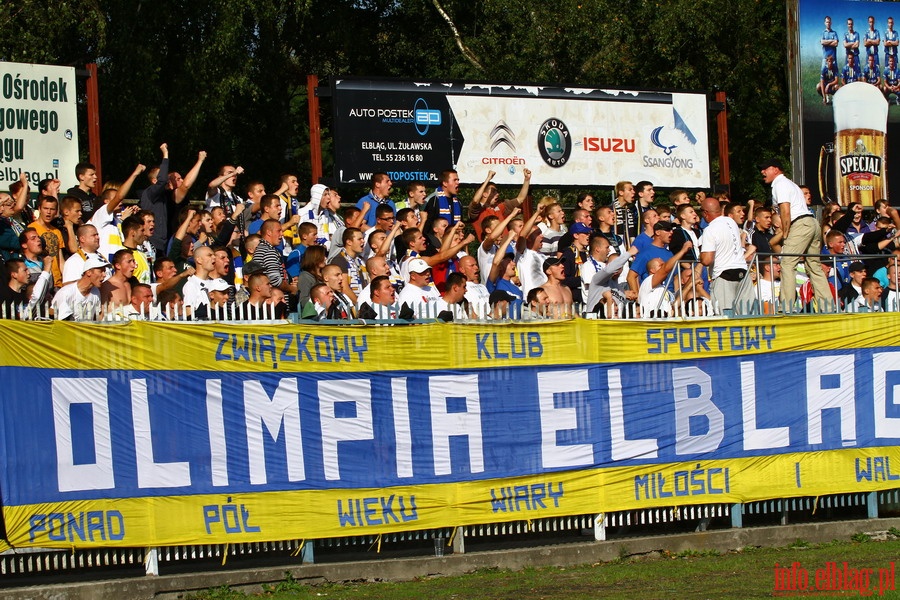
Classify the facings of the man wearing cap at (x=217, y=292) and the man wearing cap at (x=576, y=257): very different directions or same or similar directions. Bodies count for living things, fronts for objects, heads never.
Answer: same or similar directions

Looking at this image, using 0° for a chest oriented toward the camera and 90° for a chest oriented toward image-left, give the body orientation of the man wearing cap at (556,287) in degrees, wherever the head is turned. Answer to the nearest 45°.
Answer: approximately 315°

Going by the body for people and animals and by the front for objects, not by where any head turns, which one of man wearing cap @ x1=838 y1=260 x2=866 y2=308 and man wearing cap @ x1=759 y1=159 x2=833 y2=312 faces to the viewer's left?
man wearing cap @ x1=759 y1=159 x2=833 y2=312

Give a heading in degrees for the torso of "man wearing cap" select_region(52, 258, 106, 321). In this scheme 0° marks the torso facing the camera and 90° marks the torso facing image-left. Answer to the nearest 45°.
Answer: approximately 315°

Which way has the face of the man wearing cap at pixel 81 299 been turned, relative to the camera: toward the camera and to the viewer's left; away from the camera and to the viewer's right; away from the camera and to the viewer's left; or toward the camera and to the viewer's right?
toward the camera and to the viewer's right

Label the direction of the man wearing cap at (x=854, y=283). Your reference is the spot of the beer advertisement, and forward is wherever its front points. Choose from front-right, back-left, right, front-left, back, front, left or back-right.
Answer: front

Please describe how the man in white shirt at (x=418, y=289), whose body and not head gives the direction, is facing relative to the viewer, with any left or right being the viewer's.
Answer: facing the viewer and to the right of the viewer

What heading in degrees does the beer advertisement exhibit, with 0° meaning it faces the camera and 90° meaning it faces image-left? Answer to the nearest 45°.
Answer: approximately 0°

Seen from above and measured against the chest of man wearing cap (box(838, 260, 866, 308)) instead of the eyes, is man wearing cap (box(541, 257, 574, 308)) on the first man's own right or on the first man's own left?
on the first man's own right

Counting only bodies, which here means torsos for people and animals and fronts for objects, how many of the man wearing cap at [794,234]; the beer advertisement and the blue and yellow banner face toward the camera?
2

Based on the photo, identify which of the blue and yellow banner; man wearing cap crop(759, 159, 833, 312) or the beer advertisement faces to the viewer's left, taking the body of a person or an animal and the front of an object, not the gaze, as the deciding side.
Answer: the man wearing cap

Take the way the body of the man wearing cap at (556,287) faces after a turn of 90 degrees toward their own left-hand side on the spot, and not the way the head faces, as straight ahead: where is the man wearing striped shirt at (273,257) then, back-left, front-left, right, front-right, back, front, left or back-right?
back-left

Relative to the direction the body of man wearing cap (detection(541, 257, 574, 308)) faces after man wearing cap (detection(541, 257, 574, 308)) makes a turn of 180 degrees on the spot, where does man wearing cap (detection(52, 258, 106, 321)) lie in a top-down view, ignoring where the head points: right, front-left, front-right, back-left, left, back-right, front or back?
left

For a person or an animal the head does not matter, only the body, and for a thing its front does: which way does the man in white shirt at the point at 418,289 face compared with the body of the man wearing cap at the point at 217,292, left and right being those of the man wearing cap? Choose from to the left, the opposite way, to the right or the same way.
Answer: the same way

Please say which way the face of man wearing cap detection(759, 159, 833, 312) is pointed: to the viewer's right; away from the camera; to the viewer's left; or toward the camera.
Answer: to the viewer's left

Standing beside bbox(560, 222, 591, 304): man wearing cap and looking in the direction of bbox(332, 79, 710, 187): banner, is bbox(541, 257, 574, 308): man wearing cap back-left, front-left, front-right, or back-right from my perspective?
back-left

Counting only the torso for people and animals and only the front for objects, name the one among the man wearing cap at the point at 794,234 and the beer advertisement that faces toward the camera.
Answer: the beer advertisement

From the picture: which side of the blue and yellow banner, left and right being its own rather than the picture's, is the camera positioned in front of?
front
